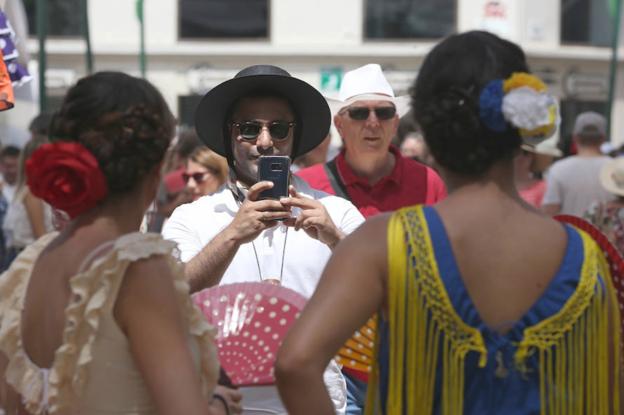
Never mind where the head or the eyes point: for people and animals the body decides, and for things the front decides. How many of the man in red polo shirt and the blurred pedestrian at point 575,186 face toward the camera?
1

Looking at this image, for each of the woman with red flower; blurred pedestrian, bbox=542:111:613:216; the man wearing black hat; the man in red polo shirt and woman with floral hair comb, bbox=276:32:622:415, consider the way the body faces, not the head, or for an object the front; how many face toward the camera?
2

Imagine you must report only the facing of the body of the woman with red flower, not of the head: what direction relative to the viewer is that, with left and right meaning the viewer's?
facing away from the viewer and to the right of the viewer

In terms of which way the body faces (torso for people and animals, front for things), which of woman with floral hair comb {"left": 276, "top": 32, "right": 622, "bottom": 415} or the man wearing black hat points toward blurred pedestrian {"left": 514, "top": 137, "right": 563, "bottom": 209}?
the woman with floral hair comb

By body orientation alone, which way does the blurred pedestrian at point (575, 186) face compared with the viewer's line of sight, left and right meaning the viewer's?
facing away from the viewer

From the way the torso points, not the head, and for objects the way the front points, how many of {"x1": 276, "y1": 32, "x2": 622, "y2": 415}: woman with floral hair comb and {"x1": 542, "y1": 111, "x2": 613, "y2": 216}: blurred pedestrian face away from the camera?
2

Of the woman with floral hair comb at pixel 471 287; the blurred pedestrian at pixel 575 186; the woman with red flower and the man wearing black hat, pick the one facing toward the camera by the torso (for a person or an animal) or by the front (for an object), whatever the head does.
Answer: the man wearing black hat

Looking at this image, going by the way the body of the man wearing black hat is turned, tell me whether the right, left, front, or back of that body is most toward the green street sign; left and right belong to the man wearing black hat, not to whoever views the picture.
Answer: back

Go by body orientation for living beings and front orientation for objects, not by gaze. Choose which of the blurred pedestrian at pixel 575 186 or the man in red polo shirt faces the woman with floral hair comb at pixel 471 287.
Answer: the man in red polo shirt

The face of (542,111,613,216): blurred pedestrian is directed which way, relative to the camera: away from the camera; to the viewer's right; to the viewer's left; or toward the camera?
away from the camera

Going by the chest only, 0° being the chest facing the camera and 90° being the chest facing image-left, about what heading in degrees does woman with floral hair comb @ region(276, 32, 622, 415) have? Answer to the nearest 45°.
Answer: approximately 180°

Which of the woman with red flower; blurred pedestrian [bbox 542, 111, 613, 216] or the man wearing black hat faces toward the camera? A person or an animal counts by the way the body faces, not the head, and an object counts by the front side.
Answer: the man wearing black hat

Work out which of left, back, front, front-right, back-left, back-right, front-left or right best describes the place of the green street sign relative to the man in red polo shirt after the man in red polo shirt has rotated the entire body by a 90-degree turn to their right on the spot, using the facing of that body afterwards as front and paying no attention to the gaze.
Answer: right

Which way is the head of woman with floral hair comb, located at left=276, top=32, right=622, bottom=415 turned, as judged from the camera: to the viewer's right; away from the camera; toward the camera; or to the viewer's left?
away from the camera

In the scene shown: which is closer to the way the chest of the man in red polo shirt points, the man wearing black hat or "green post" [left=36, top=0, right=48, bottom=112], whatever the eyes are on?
the man wearing black hat

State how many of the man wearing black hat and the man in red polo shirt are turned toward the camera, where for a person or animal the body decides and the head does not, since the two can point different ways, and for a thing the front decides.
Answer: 2
